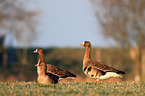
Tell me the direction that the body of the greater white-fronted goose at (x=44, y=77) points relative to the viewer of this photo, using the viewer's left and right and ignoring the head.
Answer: facing the viewer and to the left of the viewer
